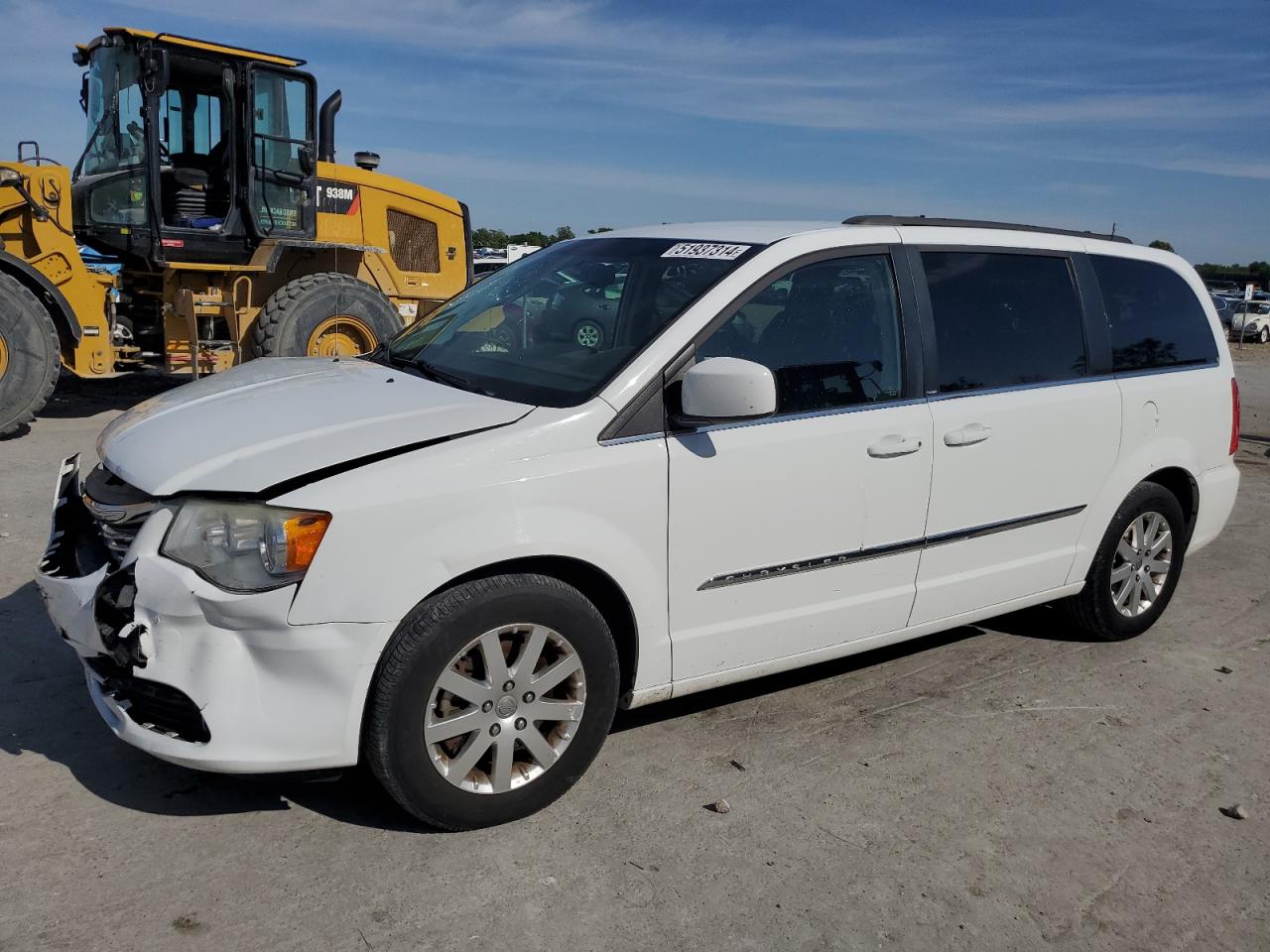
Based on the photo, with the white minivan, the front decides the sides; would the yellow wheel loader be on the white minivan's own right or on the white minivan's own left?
on the white minivan's own right

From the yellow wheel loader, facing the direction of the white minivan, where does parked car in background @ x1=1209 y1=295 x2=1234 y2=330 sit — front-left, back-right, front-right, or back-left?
back-left

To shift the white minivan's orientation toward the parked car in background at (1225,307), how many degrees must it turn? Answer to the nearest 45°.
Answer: approximately 180°

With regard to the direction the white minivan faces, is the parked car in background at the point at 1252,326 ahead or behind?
behind

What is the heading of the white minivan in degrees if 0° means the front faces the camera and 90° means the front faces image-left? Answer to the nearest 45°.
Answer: approximately 45°
